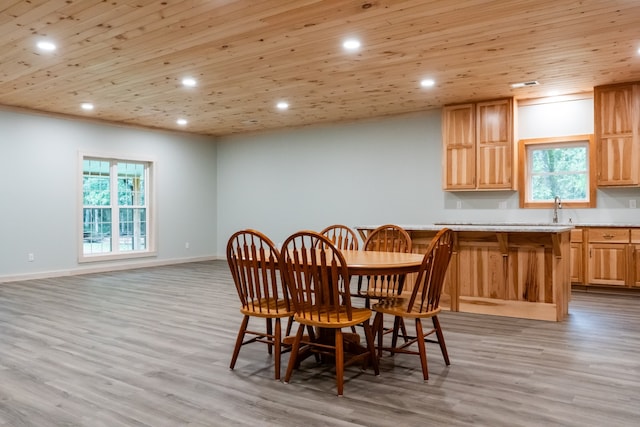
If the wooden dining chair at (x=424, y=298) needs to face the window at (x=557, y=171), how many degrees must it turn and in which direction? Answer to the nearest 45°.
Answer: approximately 90° to its right

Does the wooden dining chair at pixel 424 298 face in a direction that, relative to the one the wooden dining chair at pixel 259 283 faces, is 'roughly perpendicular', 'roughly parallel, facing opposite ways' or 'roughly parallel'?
roughly perpendicular

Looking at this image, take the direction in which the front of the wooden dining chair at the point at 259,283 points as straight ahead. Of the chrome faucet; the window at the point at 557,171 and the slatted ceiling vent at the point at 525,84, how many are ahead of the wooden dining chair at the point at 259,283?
3

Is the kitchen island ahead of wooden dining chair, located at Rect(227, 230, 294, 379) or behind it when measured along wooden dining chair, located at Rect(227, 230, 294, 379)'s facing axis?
ahead

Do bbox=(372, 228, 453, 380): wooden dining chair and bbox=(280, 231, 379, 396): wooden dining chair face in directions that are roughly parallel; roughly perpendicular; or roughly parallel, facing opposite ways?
roughly perpendicular

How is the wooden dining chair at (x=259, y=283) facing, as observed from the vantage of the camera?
facing away from the viewer and to the right of the viewer

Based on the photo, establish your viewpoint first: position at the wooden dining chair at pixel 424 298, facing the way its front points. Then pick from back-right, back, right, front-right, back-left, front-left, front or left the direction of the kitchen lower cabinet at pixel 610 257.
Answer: right

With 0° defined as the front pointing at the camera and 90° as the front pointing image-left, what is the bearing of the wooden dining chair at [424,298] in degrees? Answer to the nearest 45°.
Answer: approximately 135°

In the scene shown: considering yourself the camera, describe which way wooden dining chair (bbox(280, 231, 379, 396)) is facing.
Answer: facing away from the viewer and to the right of the viewer
